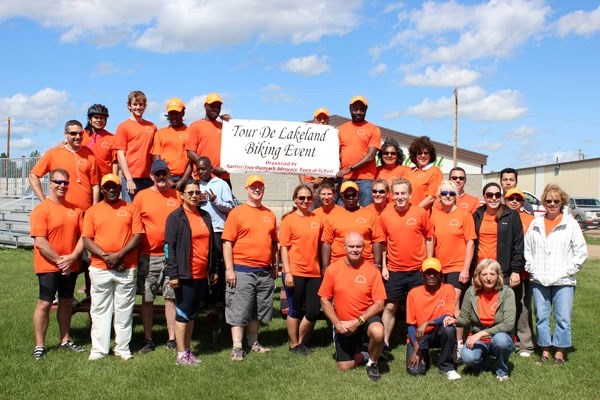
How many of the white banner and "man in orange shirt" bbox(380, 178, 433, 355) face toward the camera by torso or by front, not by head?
2

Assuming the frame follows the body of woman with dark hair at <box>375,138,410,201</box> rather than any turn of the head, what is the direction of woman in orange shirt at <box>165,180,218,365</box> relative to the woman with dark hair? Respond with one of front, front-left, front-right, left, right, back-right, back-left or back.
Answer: front-right

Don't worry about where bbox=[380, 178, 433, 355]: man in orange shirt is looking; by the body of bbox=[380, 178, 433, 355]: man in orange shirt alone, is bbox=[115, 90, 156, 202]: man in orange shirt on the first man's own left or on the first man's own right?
on the first man's own right

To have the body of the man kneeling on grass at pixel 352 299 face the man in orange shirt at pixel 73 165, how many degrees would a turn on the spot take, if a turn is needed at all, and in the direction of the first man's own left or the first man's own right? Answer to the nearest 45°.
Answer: approximately 90° to the first man's own right

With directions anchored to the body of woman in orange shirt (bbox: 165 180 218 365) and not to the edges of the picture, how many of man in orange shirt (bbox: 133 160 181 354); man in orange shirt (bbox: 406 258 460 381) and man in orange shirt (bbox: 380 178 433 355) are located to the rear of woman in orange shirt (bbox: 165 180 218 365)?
1

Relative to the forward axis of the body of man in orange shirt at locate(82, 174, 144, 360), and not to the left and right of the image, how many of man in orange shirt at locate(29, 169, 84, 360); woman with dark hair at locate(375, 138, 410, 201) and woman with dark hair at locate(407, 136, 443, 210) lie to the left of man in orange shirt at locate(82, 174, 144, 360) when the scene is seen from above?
2

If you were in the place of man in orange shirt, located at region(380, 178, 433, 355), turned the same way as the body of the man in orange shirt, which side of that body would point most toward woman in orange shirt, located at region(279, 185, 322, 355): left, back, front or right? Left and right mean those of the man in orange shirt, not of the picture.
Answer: right
